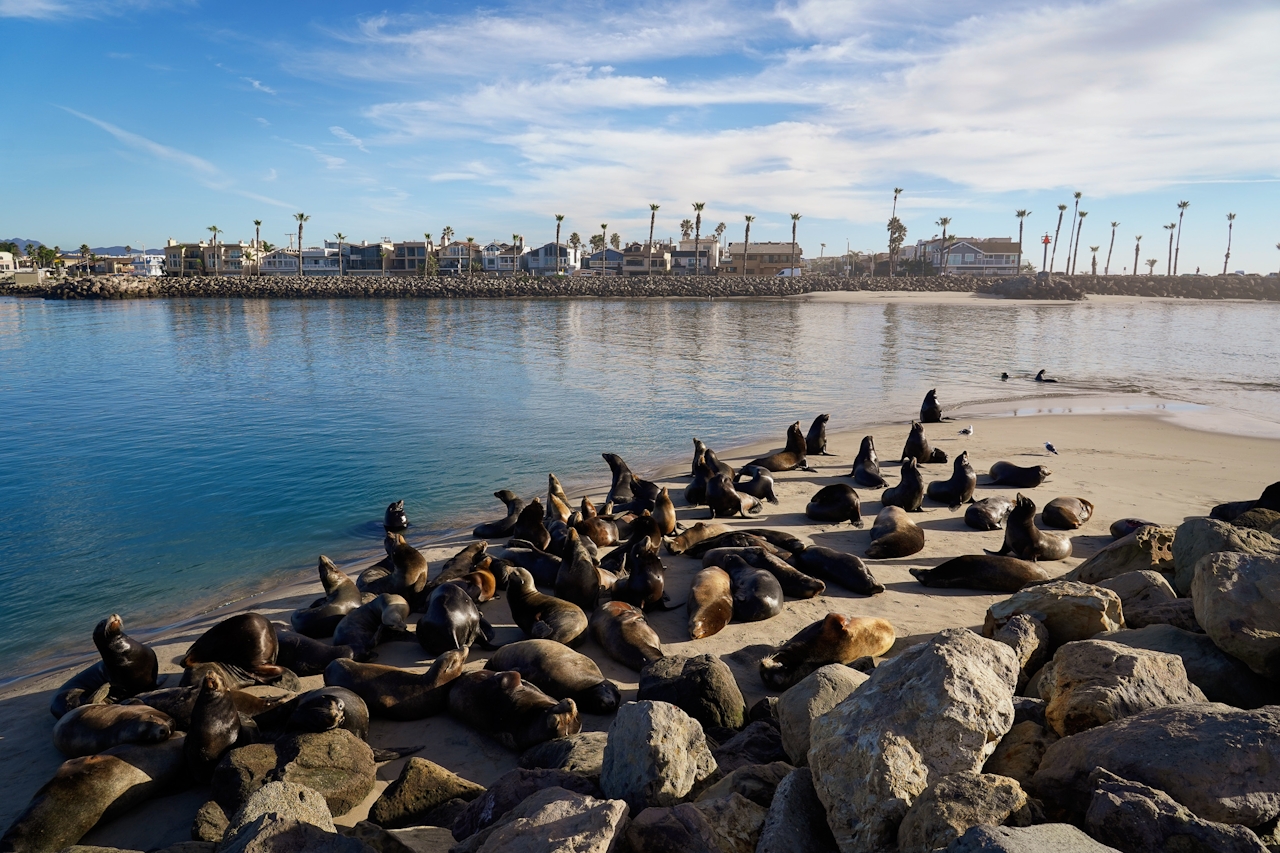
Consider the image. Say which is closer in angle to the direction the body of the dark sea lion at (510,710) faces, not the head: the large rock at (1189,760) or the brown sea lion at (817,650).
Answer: the large rock

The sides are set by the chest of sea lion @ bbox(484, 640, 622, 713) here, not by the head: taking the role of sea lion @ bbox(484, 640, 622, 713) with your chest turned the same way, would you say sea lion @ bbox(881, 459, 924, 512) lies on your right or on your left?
on your left

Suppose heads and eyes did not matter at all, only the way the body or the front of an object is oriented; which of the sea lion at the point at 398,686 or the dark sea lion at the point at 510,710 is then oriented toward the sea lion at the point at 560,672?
the sea lion at the point at 398,686

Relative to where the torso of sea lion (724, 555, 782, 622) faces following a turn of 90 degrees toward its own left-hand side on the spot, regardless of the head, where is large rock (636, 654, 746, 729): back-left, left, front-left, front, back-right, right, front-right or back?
front-left

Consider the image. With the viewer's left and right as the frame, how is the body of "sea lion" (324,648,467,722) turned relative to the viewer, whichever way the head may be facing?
facing to the right of the viewer

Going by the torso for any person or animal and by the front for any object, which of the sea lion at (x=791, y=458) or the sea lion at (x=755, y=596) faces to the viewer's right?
the sea lion at (x=791, y=458)

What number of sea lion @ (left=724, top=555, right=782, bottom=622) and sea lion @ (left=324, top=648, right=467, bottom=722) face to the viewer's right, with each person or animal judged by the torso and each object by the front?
1

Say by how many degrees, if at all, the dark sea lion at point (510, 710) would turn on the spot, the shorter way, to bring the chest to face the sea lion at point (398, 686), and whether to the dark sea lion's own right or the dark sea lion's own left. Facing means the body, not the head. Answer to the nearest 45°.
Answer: approximately 180°

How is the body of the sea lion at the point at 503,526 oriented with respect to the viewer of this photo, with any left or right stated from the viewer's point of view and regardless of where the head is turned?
facing to the right of the viewer

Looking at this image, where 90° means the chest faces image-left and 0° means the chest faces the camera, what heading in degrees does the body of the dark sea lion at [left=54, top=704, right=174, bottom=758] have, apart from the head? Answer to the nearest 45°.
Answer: approximately 270°

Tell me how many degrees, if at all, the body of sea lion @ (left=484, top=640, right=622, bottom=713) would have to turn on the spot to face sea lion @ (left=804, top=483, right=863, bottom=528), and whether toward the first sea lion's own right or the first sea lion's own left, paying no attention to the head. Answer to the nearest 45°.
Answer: approximately 90° to the first sea lion's own left

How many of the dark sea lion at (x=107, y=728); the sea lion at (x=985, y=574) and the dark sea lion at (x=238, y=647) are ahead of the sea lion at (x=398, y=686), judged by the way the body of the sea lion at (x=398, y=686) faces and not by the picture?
1

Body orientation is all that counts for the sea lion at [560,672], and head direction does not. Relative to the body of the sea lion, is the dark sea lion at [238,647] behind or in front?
behind

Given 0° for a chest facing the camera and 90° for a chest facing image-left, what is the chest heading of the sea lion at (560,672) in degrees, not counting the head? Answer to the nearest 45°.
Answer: approximately 315°

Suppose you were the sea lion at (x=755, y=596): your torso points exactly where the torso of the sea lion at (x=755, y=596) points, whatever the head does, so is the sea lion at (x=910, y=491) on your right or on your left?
on your right
